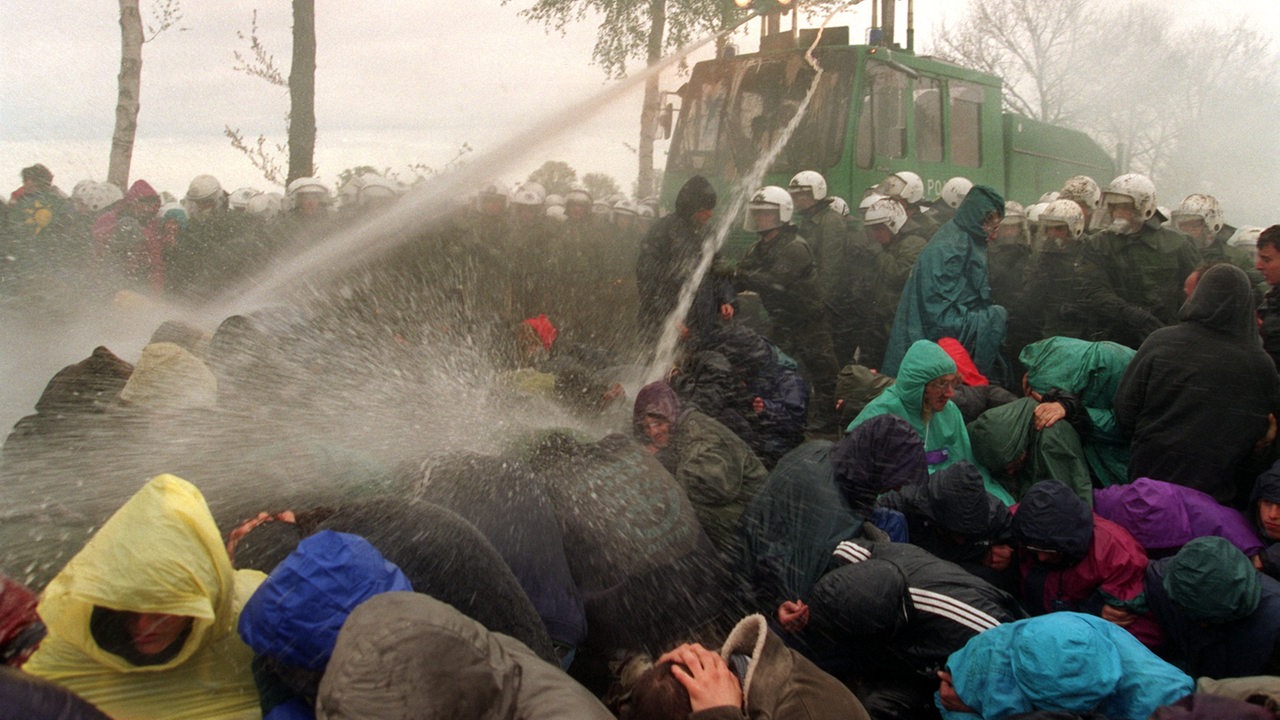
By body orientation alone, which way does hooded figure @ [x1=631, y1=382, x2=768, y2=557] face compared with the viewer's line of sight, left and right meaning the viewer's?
facing the viewer and to the left of the viewer

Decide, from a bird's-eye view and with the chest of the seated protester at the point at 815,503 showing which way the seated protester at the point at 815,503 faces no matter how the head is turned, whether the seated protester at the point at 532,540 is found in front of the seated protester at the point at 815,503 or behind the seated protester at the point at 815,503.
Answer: behind

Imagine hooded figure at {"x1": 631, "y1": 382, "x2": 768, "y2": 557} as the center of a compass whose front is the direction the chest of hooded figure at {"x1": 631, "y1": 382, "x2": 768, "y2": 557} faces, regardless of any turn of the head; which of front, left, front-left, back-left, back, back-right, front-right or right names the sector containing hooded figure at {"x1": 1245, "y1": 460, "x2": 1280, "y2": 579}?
back-left

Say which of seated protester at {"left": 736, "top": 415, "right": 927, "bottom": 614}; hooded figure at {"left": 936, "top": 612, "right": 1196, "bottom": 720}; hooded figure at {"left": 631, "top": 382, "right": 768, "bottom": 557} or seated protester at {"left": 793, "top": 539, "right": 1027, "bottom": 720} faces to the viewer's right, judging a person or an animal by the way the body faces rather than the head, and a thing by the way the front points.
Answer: seated protester at {"left": 736, "top": 415, "right": 927, "bottom": 614}

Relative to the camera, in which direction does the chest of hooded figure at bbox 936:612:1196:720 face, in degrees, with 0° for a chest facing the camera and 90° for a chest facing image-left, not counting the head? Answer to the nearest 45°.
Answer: approximately 0°

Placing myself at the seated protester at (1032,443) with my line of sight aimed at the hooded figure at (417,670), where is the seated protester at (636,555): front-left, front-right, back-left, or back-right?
front-right

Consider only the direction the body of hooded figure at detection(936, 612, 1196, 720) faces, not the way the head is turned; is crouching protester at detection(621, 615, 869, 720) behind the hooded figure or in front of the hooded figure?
in front

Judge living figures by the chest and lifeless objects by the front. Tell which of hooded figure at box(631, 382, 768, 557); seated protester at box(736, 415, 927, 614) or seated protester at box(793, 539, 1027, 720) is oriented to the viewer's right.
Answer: seated protester at box(736, 415, 927, 614)
